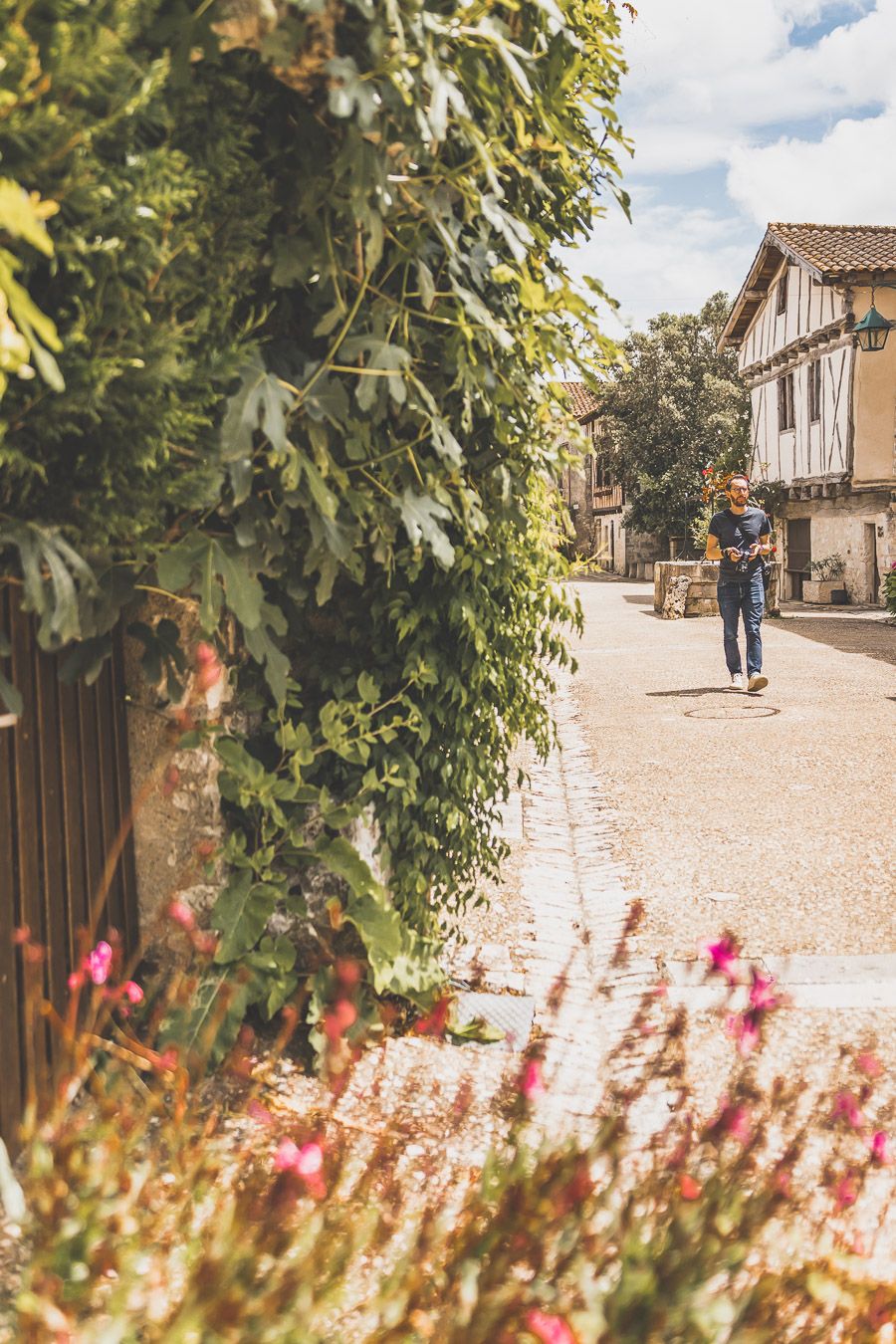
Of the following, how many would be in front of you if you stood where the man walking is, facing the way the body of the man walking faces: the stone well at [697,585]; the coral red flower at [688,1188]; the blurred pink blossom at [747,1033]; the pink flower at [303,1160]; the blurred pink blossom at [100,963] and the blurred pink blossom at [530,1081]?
5

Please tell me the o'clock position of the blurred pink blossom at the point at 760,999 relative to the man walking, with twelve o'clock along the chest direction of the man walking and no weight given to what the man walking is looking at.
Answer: The blurred pink blossom is roughly at 12 o'clock from the man walking.

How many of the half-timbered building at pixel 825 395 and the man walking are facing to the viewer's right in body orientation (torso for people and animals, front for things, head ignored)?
0

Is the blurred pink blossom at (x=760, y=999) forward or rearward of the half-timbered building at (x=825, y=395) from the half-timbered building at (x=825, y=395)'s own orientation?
forward

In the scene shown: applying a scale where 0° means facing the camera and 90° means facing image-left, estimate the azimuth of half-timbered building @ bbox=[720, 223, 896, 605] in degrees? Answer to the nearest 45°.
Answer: approximately 45°

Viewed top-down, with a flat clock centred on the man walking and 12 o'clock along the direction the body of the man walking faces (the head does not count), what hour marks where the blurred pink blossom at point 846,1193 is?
The blurred pink blossom is roughly at 12 o'clock from the man walking.

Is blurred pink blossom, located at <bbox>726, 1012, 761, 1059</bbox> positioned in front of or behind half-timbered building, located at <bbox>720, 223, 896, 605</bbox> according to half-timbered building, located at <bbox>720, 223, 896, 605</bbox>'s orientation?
in front

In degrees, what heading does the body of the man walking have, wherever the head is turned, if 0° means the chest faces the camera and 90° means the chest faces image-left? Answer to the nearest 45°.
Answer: approximately 0°

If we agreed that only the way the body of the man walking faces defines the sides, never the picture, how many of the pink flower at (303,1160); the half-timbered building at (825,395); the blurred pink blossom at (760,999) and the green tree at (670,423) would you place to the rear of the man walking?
2

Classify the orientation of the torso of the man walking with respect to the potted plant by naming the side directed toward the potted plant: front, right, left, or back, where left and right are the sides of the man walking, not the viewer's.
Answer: back

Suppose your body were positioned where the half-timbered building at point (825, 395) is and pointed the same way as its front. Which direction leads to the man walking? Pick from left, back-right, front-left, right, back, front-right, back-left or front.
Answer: front-left
